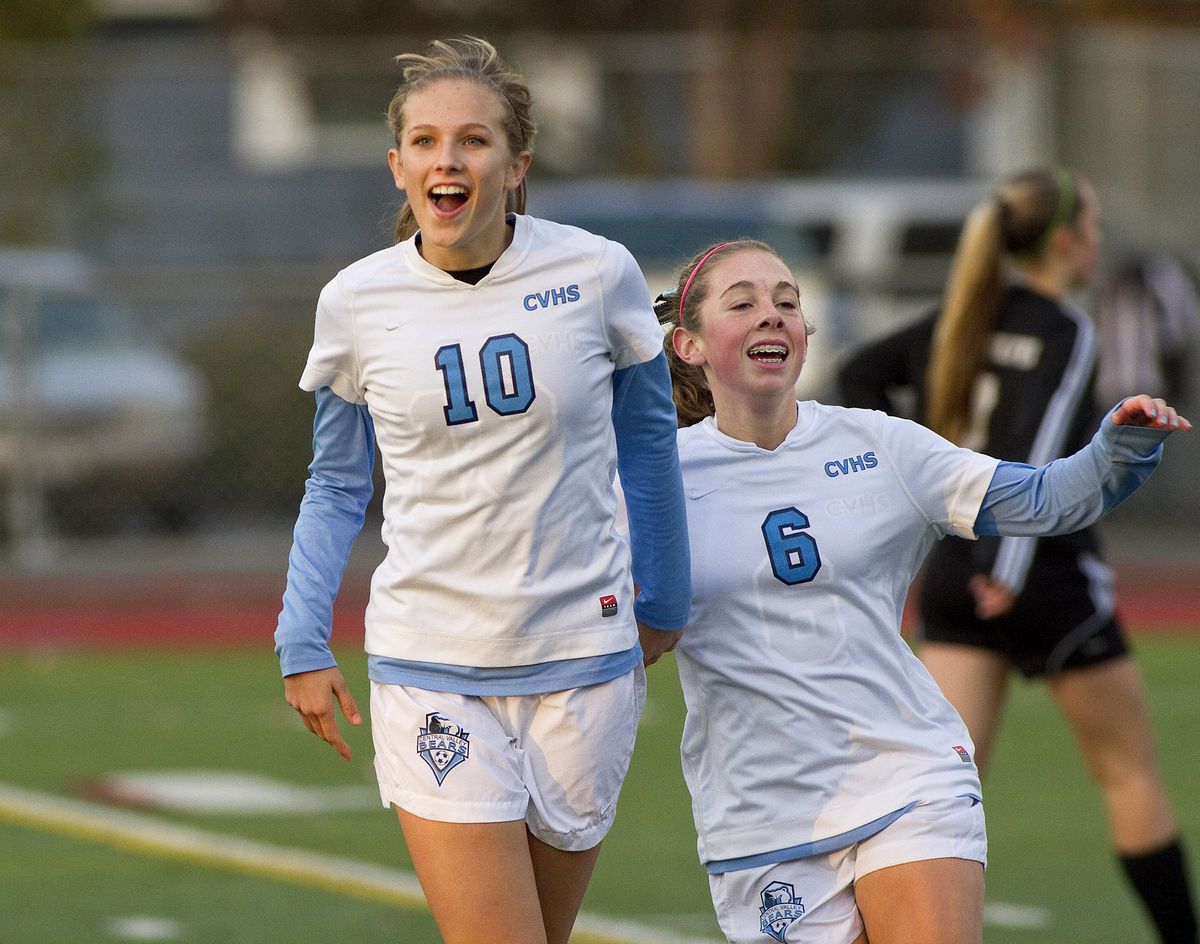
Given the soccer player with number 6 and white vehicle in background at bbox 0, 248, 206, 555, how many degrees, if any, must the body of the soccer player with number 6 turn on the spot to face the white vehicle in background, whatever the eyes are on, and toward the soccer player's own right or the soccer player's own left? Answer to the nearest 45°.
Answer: approximately 135° to the soccer player's own right

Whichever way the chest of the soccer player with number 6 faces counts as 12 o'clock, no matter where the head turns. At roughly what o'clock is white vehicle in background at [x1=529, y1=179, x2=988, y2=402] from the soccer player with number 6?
The white vehicle in background is roughly at 6 o'clock from the soccer player with number 6.

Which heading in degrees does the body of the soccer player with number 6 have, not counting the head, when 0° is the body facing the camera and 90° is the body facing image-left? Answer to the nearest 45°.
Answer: approximately 0°

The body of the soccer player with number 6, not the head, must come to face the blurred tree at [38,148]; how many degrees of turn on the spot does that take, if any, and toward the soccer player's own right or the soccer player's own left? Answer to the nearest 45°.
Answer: approximately 135° to the soccer player's own right

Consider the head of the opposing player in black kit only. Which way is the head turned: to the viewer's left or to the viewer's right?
to the viewer's right

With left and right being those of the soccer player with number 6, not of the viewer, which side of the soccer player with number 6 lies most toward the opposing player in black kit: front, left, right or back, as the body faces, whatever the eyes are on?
back
